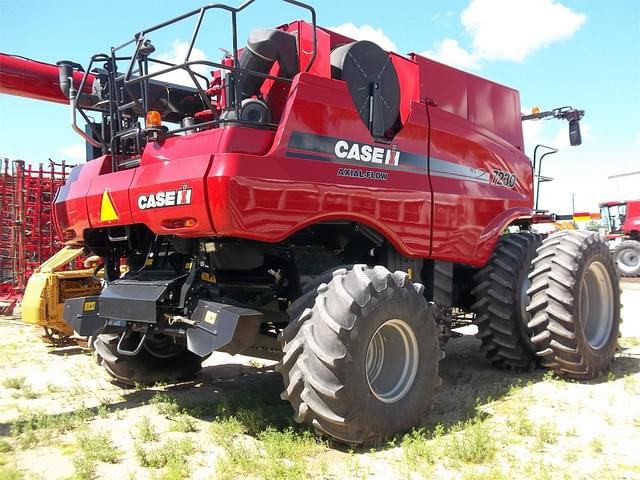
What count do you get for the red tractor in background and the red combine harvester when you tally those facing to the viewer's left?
1

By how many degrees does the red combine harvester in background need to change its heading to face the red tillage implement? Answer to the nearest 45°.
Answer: approximately 45° to its left

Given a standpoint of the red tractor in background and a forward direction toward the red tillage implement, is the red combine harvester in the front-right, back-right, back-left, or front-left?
front-left

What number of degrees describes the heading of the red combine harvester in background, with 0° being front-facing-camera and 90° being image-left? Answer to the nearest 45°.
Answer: approximately 90°

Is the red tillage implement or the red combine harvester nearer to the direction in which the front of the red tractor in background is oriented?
the red tillage implement

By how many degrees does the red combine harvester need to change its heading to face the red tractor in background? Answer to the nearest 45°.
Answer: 0° — it already faces it

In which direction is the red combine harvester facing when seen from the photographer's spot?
facing away from the viewer and to the right of the viewer

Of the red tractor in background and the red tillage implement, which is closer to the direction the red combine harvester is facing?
the red tractor in background

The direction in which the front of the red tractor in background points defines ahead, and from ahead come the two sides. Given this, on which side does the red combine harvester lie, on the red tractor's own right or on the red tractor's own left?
on the red tractor's own left

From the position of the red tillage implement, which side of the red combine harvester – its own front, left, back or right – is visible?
left
